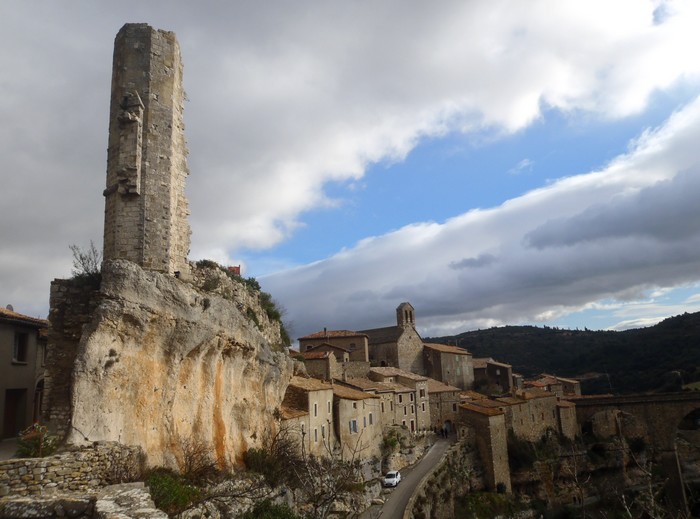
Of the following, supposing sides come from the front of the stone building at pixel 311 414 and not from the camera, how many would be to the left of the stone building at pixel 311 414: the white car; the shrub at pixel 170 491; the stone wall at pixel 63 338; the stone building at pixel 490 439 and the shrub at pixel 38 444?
2

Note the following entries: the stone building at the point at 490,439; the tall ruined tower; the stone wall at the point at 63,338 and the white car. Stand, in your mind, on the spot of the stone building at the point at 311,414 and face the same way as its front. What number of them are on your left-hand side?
2

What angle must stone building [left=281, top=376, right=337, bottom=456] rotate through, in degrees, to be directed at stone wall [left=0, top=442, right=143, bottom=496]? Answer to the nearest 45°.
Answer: approximately 45° to its right

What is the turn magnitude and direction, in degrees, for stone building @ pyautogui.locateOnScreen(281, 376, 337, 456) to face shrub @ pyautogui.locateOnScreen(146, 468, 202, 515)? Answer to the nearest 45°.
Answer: approximately 45° to its right

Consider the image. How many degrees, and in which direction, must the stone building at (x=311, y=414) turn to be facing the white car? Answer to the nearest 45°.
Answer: approximately 90° to its left

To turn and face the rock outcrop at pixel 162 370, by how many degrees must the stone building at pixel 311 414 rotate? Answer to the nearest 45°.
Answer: approximately 45° to its right

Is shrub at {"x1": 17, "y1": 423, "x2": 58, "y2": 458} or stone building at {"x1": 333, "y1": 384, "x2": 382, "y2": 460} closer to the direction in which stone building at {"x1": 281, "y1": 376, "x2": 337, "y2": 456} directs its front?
the shrub

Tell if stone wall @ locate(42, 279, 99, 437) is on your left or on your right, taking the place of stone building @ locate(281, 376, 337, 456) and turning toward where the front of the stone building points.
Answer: on your right

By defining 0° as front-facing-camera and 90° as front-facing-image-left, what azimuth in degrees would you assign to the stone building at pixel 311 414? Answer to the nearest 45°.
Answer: approximately 315°

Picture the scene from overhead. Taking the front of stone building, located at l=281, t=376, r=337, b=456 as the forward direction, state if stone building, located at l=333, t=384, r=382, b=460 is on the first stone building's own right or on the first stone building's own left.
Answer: on the first stone building's own left

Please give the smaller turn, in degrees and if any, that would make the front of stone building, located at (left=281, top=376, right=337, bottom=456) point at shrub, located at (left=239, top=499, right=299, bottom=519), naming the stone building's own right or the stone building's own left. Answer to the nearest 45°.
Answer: approximately 45° to the stone building's own right

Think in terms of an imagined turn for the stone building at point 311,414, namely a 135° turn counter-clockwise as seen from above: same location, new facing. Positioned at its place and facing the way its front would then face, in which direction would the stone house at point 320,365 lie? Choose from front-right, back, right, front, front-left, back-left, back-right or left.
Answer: front

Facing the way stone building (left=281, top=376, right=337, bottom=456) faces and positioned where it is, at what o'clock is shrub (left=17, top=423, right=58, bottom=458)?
The shrub is roughly at 2 o'clock from the stone building.

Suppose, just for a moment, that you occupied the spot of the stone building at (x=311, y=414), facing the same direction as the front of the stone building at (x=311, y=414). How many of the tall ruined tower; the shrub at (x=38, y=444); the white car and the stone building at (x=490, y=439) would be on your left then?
2

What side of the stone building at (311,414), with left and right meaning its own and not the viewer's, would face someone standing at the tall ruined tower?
right
